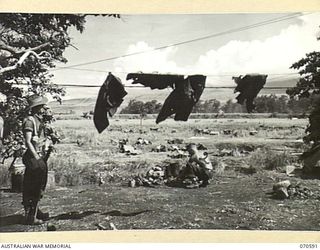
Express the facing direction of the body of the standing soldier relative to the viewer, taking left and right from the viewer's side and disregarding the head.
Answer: facing to the right of the viewer

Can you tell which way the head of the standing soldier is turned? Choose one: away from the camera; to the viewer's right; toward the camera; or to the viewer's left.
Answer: to the viewer's right

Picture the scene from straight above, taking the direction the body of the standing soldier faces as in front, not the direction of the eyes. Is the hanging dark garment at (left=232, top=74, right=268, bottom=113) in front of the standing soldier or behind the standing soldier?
in front
